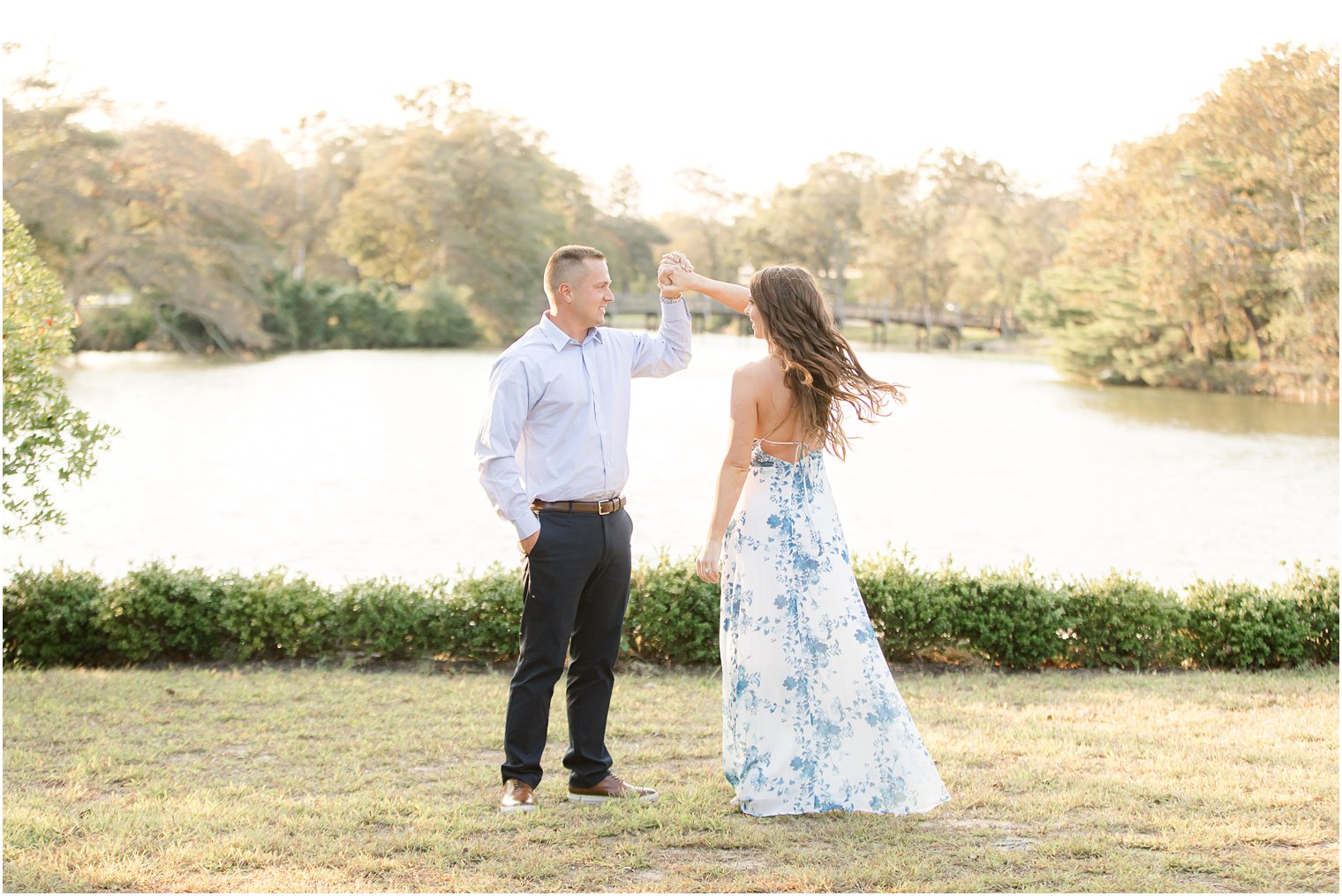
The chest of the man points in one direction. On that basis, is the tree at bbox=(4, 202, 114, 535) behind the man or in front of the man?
behind

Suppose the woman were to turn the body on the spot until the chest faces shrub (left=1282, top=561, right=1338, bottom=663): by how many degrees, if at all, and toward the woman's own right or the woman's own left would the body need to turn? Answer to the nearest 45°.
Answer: approximately 90° to the woman's own right

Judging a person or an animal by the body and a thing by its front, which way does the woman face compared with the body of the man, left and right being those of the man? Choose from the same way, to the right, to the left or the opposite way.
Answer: the opposite way

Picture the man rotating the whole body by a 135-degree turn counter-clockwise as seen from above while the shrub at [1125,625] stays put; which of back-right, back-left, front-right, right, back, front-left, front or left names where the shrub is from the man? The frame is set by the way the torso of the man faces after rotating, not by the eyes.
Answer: front-right

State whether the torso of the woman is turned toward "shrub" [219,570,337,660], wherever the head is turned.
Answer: yes

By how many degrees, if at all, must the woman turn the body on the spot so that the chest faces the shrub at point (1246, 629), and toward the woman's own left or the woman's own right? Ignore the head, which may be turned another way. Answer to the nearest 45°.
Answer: approximately 90° to the woman's own right

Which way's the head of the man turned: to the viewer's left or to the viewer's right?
to the viewer's right

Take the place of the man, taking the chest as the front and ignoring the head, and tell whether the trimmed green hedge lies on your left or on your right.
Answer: on your left

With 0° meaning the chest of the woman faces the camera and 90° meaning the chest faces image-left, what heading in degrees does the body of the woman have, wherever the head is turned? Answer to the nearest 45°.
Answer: approximately 135°

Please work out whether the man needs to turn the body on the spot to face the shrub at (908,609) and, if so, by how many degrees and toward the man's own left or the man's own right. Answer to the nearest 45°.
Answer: approximately 90° to the man's own left

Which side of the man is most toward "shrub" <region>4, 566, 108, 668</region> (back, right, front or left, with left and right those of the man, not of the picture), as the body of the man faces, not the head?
back

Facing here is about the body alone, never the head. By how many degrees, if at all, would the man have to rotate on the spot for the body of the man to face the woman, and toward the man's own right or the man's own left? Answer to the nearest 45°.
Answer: approximately 45° to the man's own left

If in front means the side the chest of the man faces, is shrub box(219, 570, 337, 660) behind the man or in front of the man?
behind

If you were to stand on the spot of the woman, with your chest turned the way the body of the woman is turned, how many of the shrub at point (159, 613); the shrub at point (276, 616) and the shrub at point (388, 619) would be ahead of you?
3
